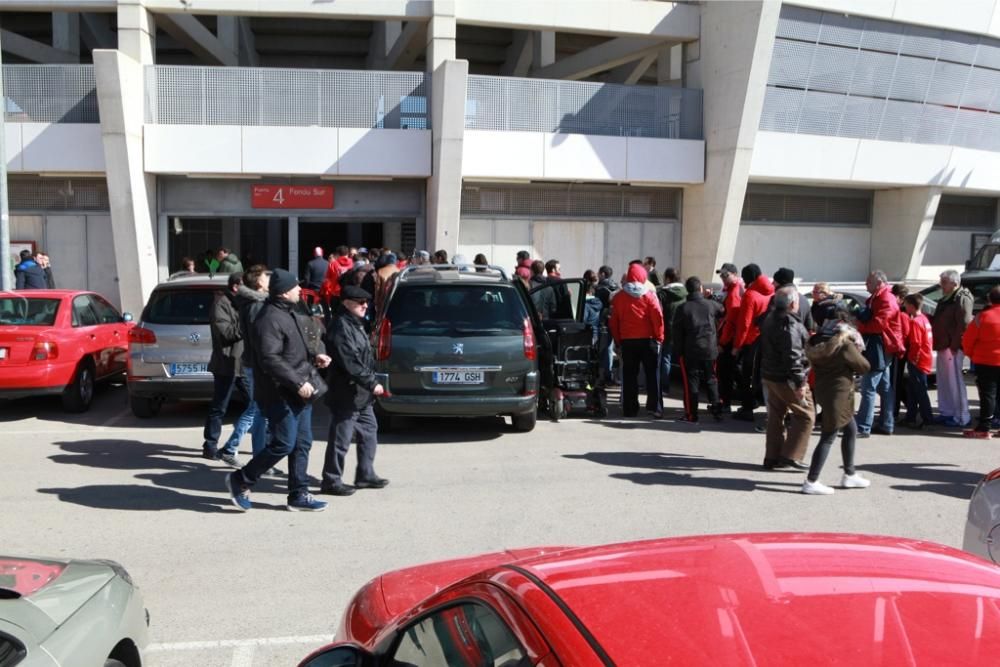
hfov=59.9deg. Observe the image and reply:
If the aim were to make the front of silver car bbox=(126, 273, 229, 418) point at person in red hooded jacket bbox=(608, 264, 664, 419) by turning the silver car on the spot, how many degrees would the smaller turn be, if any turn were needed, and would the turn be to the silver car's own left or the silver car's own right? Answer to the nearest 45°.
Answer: approximately 90° to the silver car's own right

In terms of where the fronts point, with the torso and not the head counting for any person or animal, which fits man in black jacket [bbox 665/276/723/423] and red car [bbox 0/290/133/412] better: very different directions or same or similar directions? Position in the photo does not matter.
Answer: same or similar directions

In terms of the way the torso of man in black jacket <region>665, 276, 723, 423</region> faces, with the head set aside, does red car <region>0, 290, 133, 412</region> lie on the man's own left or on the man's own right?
on the man's own left

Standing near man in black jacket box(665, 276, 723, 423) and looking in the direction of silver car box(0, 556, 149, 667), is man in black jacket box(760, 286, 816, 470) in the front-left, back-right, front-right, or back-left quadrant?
front-left

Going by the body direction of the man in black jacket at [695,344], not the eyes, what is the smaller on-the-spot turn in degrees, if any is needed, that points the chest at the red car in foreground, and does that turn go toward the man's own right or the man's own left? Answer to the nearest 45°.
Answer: approximately 180°

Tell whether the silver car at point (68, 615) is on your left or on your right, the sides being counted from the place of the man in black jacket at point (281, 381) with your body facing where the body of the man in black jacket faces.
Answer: on your right

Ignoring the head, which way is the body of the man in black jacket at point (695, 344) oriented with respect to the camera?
away from the camera

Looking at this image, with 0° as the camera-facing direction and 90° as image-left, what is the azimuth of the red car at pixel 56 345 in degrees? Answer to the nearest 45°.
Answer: approximately 225°

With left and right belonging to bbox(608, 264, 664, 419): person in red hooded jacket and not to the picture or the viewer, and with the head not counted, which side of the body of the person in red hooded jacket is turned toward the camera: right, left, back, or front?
back

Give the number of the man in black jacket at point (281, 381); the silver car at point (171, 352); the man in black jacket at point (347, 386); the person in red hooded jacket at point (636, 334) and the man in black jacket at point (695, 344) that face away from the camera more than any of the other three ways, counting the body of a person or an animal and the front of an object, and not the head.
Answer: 3

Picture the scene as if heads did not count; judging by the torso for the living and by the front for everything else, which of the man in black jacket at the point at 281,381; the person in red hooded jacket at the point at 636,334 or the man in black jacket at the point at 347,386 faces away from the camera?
the person in red hooded jacket
